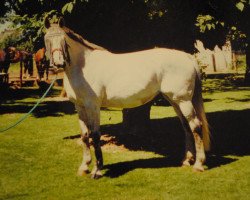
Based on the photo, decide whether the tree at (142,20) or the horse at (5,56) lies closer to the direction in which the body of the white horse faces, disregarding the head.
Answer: the horse

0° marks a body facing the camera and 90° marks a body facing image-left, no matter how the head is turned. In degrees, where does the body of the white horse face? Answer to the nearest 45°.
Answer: approximately 90°

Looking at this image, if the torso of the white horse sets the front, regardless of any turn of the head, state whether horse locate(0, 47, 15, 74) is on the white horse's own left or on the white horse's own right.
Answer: on the white horse's own right

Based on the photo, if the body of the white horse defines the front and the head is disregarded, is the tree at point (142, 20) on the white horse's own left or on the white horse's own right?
on the white horse's own right
